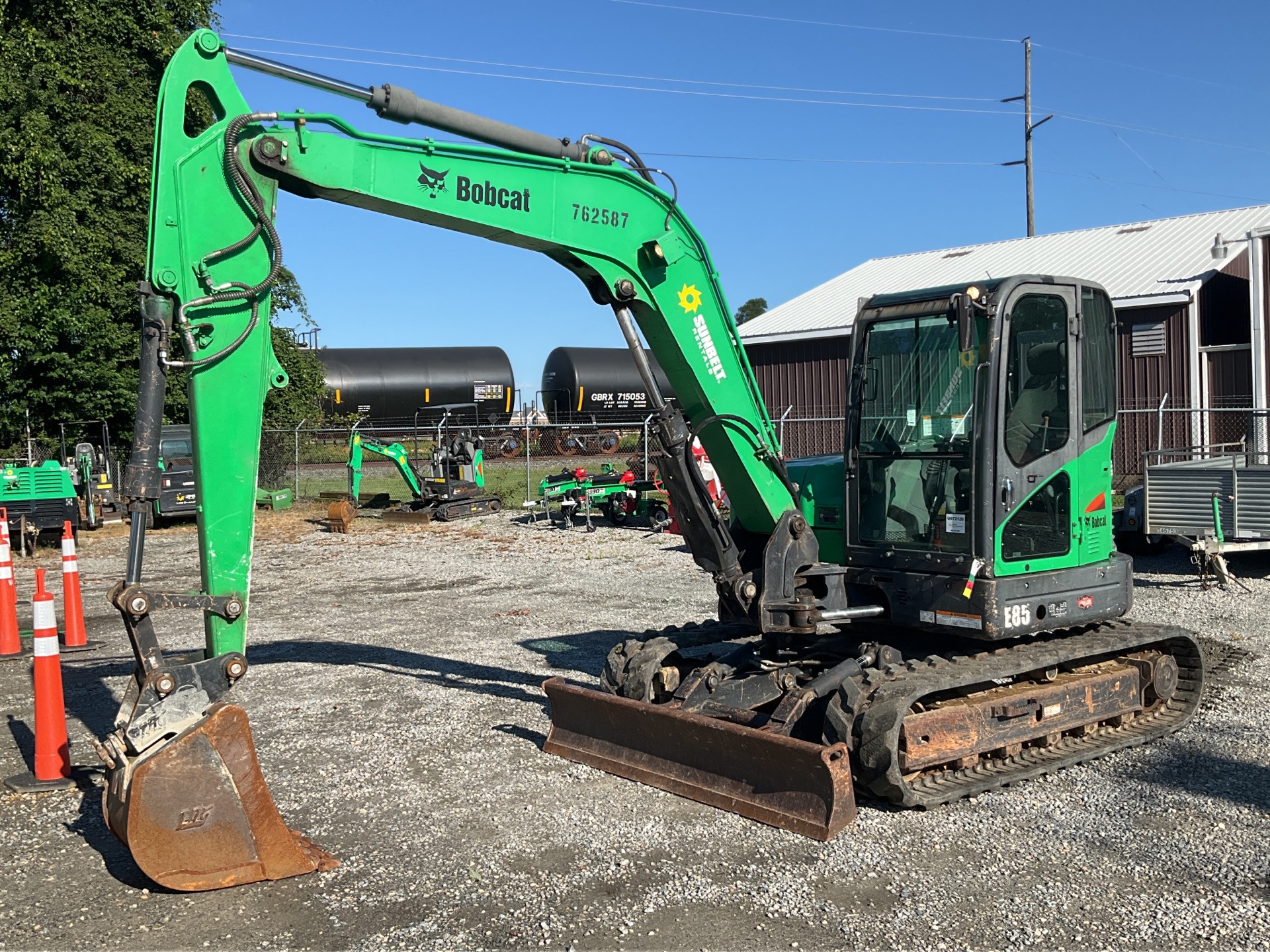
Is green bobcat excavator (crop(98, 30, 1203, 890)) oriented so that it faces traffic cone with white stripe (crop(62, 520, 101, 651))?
no

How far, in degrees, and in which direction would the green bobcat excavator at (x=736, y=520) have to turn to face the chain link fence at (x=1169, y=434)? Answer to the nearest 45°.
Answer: approximately 180°

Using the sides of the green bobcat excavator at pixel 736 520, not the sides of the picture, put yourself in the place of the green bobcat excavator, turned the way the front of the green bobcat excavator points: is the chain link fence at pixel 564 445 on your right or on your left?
on your right

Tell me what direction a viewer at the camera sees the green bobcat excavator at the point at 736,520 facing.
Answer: facing the viewer and to the left of the viewer

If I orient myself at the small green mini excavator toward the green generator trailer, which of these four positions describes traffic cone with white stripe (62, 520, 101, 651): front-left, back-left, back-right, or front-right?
front-left

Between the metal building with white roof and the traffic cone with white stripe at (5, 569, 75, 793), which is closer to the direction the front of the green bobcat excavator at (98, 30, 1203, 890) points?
the traffic cone with white stripe

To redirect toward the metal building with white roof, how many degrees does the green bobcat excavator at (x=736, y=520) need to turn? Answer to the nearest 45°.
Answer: approximately 180°

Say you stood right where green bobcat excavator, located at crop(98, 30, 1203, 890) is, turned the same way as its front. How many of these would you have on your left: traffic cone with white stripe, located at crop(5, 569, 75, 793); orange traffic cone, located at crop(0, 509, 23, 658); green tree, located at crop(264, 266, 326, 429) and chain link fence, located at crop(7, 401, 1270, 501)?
0

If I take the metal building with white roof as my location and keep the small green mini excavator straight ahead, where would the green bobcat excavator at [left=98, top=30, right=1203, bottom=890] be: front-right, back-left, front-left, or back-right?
front-left

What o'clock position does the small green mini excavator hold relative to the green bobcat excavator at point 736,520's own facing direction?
The small green mini excavator is roughly at 4 o'clock from the green bobcat excavator.

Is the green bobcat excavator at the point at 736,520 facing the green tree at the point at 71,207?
no

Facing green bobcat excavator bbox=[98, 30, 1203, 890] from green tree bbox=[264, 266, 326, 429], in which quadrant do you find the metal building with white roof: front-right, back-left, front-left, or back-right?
front-left

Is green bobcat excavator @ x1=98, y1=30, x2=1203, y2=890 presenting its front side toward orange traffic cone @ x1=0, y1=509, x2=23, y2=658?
no

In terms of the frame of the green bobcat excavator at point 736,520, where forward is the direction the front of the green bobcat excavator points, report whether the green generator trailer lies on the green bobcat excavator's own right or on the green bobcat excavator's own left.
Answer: on the green bobcat excavator's own right
